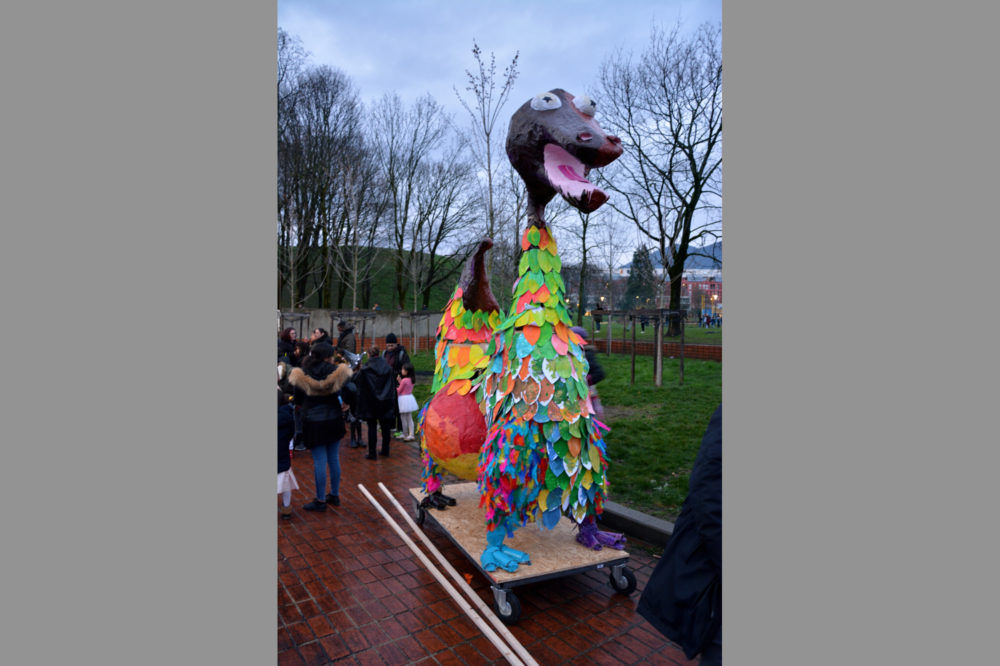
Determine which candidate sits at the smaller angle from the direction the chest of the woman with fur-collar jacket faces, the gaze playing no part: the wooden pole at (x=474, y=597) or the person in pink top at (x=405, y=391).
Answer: the person in pink top

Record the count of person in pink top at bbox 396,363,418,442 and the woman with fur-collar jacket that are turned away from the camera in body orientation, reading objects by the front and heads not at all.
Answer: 1

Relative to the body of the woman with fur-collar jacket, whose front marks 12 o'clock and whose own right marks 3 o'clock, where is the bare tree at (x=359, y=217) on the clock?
The bare tree is roughly at 12 o'clock from the woman with fur-collar jacket.

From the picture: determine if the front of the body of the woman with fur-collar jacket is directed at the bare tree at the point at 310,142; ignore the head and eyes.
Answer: yes

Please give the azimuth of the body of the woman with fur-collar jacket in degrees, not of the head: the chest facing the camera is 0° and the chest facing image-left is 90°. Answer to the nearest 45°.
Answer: approximately 180°

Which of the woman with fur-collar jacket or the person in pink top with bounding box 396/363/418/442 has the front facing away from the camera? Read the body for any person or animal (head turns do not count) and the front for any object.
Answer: the woman with fur-collar jacket

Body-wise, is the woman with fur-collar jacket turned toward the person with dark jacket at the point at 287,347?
yes

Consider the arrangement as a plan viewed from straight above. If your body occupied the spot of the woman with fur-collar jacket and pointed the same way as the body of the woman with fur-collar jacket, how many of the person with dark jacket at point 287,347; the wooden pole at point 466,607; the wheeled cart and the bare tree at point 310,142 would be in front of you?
2

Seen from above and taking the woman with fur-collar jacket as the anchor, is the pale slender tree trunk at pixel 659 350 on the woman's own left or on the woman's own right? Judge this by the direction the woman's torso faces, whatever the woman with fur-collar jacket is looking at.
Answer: on the woman's own right
